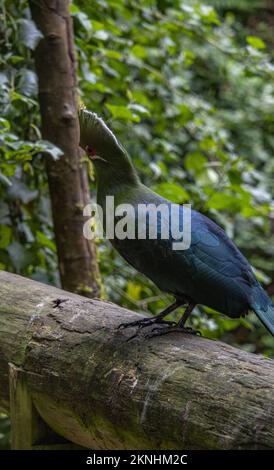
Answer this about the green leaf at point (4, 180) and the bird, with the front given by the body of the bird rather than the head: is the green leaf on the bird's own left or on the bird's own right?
on the bird's own right

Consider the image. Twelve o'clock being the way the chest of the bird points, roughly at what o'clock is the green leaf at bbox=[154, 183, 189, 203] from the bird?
The green leaf is roughly at 3 o'clock from the bird.

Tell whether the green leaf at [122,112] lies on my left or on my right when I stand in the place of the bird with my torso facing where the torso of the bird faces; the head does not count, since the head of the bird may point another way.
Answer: on my right

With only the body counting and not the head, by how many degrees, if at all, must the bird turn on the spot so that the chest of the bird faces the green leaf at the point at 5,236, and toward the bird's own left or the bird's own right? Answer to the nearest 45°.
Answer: approximately 45° to the bird's own right

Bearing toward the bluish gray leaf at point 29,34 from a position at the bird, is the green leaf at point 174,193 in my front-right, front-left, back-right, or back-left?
front-right

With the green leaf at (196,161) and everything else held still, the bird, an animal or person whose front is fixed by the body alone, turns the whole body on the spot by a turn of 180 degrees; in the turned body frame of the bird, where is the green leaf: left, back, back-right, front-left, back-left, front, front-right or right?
left

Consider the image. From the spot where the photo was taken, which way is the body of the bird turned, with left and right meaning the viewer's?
facing to the left of the viewer
